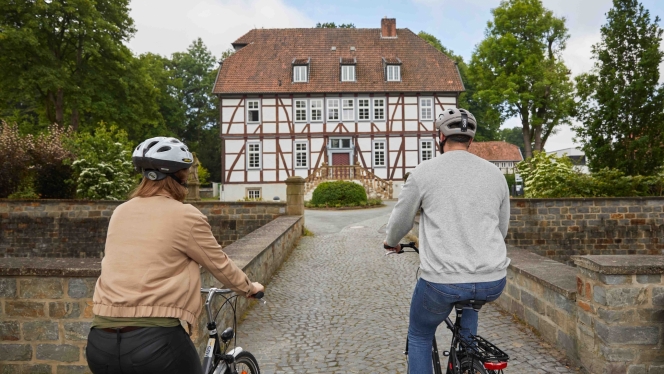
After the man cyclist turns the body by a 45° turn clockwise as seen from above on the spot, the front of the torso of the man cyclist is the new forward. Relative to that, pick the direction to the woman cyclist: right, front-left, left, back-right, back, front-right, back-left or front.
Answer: back-left

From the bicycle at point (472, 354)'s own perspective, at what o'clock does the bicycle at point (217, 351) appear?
the bicycle at point (217, 351) is roughly at 10 o'clock from the bicycle at point (472, 354).

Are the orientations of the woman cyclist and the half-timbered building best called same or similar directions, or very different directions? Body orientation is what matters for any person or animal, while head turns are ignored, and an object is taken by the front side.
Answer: very different directions

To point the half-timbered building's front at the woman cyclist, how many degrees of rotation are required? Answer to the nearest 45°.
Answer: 0° — it already faces them

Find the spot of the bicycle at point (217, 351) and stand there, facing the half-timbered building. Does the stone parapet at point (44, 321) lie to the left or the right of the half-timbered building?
left

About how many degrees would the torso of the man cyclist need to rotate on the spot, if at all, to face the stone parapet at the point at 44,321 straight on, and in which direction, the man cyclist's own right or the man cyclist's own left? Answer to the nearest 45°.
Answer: approximately 45° to the man cyclist's own left

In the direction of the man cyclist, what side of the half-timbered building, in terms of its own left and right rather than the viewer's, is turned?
front

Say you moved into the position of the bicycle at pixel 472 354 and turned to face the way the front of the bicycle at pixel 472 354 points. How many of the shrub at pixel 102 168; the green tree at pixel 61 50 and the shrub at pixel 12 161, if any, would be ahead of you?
3

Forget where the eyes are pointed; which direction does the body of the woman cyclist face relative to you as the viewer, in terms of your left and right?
facing away from the viewer and to the right of the viewer

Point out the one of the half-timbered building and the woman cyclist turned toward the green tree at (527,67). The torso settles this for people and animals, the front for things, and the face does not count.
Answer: the woman cyclist

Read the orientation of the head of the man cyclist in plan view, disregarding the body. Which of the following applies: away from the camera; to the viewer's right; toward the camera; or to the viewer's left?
away from the camera

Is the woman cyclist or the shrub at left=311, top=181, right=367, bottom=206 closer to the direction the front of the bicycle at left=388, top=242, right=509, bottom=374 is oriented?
the shrub

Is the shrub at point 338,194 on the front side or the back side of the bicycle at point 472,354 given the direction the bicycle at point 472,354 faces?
on the front side

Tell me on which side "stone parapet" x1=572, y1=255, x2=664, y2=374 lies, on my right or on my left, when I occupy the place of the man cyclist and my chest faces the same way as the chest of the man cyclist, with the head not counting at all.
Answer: on my right

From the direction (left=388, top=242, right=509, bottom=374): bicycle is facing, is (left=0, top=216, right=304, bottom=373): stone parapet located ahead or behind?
ahead
